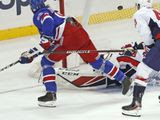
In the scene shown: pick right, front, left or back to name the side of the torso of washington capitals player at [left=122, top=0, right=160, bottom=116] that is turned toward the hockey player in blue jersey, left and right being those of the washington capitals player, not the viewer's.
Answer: front

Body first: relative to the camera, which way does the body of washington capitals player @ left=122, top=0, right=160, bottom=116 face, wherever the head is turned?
to the viewer's left
